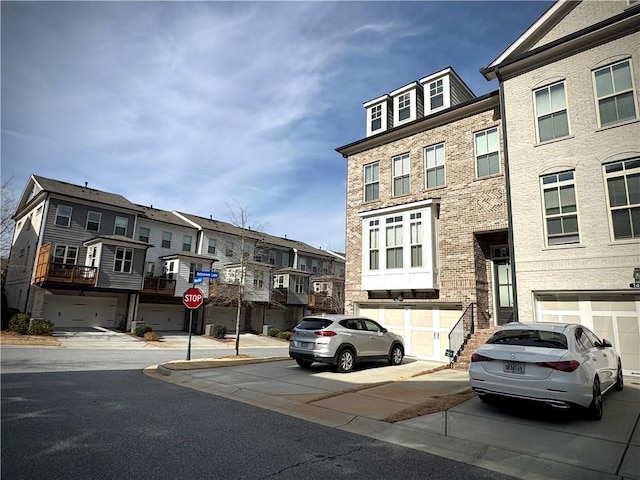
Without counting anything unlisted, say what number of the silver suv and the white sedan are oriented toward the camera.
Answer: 0

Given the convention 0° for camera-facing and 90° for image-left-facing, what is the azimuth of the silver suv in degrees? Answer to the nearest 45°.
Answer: approximately 225°

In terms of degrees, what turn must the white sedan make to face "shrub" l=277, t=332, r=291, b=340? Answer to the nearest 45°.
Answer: approximately 90° to its left

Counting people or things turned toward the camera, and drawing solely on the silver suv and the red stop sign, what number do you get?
1

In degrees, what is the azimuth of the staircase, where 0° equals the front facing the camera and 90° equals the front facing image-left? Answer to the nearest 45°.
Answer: approximately 45°

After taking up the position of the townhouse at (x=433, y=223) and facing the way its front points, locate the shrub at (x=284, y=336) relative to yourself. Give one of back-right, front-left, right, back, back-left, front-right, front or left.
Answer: right

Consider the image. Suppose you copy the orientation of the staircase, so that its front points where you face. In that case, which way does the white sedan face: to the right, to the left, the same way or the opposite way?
the opposite way

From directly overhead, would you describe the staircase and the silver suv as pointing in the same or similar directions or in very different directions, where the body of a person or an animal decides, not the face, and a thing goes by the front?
very different directions

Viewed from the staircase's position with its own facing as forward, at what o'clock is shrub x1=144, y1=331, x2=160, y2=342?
The shrub is roughly at 2 o'clock from the staircase.

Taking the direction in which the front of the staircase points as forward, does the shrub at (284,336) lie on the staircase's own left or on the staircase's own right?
on the staircase's own right

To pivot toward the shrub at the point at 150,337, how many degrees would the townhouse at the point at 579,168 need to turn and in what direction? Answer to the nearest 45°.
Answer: approximately 45° to its right

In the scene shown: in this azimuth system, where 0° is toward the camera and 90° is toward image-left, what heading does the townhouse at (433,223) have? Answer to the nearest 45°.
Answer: approximately 45°

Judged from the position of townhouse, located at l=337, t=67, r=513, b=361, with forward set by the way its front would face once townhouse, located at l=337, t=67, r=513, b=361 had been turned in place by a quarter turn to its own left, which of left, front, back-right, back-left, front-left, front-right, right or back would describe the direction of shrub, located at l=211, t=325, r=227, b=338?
back
